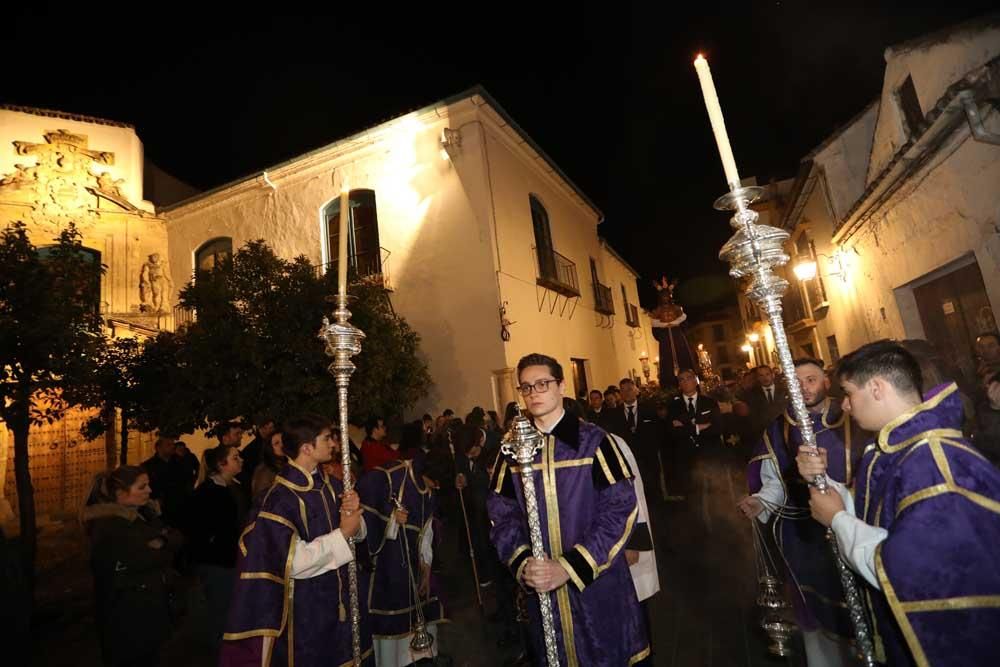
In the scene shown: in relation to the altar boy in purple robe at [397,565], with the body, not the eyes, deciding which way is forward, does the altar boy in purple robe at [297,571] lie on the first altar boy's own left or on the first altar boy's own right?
on the first altar boy's own right

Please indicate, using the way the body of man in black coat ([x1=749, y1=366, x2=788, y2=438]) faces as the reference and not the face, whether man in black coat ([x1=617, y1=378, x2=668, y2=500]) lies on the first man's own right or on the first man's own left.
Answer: on the first man's own right

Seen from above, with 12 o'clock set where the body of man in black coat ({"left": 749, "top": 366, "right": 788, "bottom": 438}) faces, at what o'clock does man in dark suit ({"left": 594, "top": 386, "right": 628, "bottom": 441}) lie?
The man in dark suit is roughly at 2 o'clock from the man in black coat.
